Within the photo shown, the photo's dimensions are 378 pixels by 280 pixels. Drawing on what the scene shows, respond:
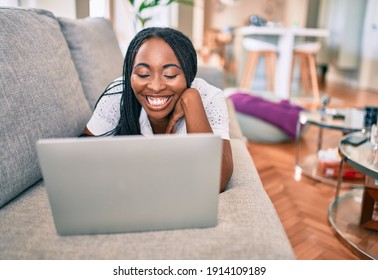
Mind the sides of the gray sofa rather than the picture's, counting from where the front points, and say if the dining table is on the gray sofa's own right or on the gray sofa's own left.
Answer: on the gray sofa's own left

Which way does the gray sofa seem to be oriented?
to the viewer's right

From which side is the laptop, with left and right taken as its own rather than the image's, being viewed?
back

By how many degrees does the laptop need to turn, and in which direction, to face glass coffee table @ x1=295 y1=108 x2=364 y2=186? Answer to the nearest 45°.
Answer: approximately 45° to its right

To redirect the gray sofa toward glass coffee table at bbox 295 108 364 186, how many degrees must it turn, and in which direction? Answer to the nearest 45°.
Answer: approximately 45° to its left
